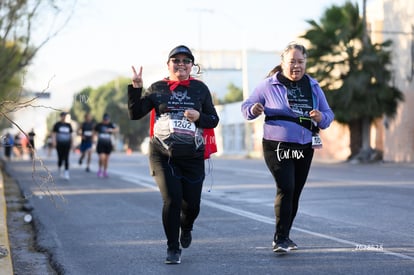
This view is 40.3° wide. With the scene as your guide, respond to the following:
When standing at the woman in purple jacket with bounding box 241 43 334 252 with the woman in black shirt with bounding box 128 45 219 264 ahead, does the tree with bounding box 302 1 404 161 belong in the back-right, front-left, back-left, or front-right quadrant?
back-right

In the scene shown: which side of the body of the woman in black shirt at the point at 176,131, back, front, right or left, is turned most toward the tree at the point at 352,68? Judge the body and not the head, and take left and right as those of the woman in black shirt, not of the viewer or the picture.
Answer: back

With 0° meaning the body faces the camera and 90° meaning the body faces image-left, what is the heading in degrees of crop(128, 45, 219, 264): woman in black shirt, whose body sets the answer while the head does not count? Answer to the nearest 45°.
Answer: approximately 0°

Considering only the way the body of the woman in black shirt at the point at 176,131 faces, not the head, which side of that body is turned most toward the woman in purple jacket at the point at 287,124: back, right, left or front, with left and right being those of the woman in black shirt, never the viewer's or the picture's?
left
